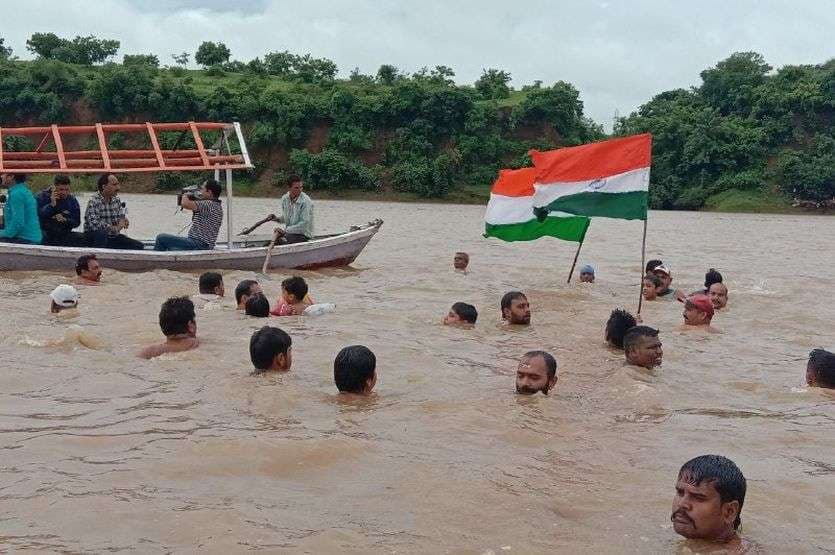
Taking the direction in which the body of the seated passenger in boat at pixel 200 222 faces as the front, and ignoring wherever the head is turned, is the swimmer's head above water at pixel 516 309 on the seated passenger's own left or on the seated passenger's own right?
on the seated passenger's own left

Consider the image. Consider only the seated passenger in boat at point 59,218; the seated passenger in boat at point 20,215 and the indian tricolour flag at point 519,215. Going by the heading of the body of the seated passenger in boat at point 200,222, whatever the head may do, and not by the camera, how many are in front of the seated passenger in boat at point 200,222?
2

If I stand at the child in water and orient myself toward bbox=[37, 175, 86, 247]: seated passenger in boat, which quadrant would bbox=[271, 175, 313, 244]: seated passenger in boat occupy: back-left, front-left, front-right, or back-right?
front-right

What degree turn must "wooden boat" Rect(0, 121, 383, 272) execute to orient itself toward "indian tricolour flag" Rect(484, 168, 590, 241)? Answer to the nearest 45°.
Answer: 0° — it already faces it

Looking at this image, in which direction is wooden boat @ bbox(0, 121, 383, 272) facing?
to the viewer's right

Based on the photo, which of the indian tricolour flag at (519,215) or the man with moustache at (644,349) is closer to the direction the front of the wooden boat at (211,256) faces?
the indian tricolour flag

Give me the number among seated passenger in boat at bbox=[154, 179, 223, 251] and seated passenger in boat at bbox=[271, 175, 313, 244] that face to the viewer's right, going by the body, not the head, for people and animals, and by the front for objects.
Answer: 0

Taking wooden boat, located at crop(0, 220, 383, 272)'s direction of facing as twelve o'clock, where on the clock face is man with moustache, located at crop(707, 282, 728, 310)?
The man with moustache is roughly at 1 o'clock from the wooden boat.

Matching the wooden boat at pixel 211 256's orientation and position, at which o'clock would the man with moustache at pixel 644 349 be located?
The man with moustache is roughly at 2 o'clock from the wooden boat.

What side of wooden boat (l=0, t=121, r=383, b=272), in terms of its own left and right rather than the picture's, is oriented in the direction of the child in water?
right

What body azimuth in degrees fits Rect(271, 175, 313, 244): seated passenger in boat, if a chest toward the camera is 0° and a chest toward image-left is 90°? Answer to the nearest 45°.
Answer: approximately 45°

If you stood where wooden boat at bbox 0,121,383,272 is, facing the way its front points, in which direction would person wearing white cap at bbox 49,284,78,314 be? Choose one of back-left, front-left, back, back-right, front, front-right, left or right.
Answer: right

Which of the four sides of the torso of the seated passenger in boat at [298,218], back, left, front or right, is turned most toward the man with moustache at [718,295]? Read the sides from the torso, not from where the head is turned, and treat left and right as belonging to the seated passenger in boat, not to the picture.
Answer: left
